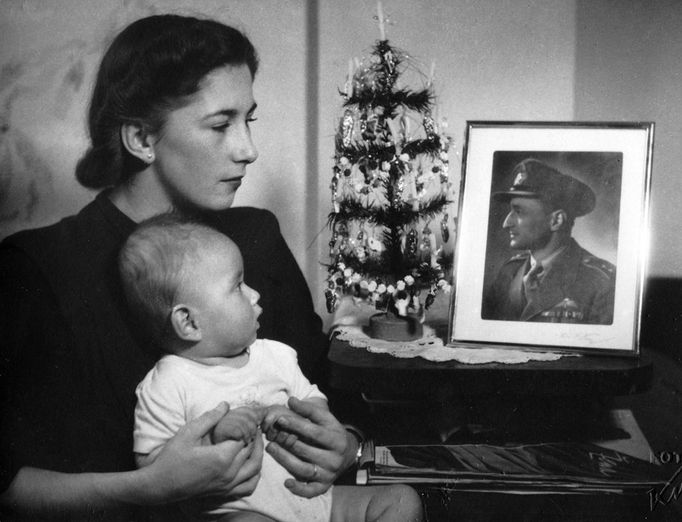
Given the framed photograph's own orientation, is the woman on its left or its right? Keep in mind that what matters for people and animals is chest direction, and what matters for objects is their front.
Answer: on its right

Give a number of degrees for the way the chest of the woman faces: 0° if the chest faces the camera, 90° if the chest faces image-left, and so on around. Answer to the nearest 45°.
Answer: approximately 315°

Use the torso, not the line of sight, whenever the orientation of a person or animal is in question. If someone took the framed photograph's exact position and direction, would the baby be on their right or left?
on their right

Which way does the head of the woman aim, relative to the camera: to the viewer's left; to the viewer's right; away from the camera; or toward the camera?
to the viewer's right

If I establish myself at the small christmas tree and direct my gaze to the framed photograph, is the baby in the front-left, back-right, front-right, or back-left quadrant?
back-right

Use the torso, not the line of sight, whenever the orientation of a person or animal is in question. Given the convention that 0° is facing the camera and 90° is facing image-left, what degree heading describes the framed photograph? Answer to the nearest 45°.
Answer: approximately 0°

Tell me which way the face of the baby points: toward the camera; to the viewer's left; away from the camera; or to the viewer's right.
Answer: to the viewer's right

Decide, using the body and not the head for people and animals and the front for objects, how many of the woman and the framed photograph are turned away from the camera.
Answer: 0
